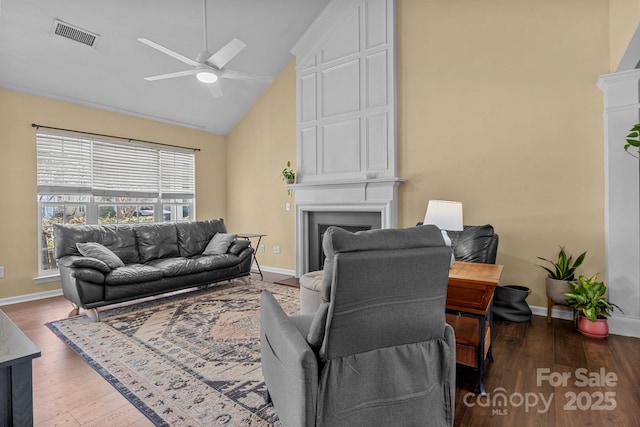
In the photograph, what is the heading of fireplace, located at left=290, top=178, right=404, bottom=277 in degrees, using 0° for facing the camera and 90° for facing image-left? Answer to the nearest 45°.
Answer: approximately 45°

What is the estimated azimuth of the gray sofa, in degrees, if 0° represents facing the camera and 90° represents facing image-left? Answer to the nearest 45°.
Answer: approximately 315°

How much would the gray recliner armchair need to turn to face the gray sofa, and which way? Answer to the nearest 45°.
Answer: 0° — it already faces it

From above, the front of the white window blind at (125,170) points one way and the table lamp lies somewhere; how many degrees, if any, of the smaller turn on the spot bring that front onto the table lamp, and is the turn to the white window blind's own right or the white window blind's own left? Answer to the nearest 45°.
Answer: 0° — it already faces it

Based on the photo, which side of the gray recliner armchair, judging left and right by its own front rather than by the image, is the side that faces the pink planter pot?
right

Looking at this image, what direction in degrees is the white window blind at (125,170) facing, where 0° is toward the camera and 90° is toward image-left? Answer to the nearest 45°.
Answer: approximately 315°

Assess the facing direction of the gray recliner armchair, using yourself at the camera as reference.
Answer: facing away from the viewer and to the left of the viewer
